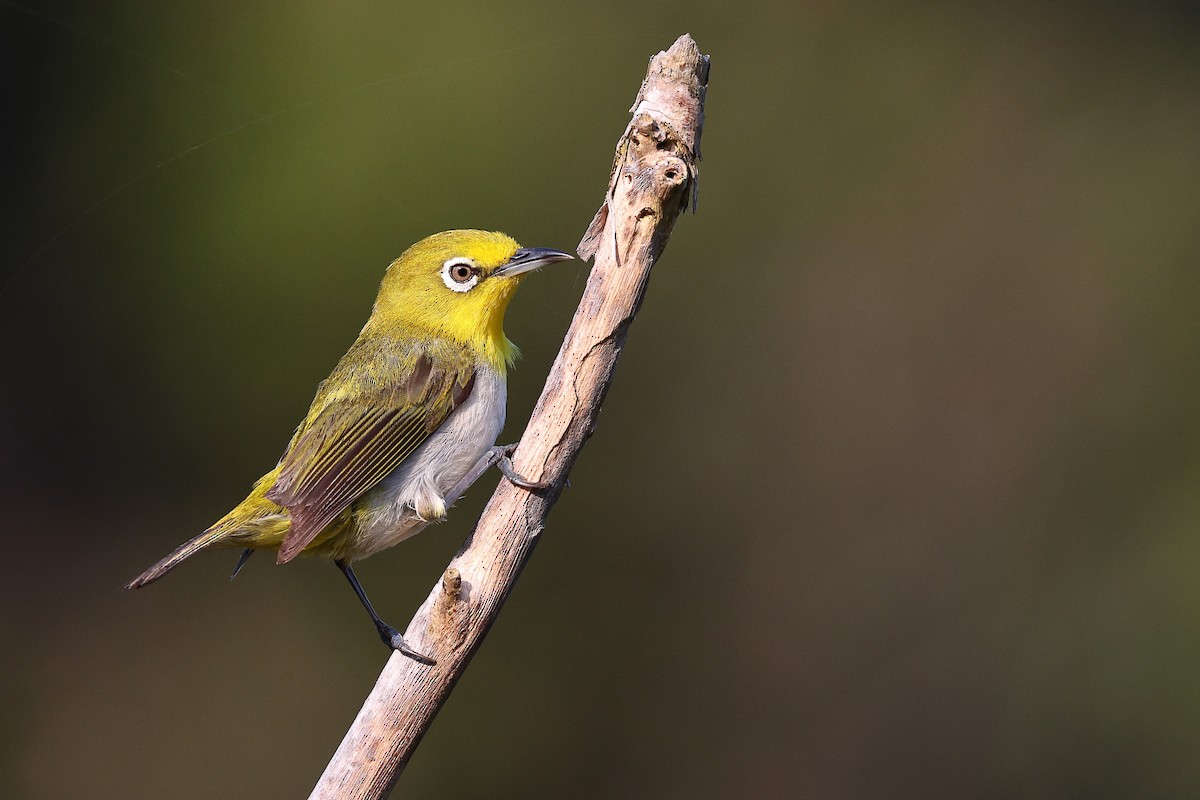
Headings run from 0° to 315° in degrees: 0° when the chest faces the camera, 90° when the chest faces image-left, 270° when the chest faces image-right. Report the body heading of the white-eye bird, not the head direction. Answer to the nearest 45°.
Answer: approximately 270°
